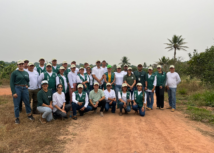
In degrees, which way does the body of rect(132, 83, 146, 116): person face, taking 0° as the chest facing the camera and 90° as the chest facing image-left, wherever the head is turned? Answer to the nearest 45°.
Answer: approximately 0°

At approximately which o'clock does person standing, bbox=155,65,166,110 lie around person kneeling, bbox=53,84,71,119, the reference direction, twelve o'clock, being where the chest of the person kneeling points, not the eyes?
The person standing is roughly at 10 o'clock from the person kneeling.

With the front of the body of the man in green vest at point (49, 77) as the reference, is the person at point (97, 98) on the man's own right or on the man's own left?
on the man's own left

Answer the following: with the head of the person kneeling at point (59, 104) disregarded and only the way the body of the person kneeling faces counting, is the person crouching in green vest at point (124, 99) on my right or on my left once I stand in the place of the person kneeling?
on my left

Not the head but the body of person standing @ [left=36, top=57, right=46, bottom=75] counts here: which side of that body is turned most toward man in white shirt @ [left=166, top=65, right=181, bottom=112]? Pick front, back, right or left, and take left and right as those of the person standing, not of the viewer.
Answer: left

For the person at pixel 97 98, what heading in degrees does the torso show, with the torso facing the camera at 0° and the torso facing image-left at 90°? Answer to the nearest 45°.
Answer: approximately 0°

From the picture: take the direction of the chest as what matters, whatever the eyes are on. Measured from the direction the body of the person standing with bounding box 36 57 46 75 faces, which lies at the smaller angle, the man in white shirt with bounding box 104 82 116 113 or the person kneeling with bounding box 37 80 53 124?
the person kneeling

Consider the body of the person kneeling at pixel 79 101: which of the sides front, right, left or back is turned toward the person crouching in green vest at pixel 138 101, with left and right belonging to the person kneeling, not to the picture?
left
